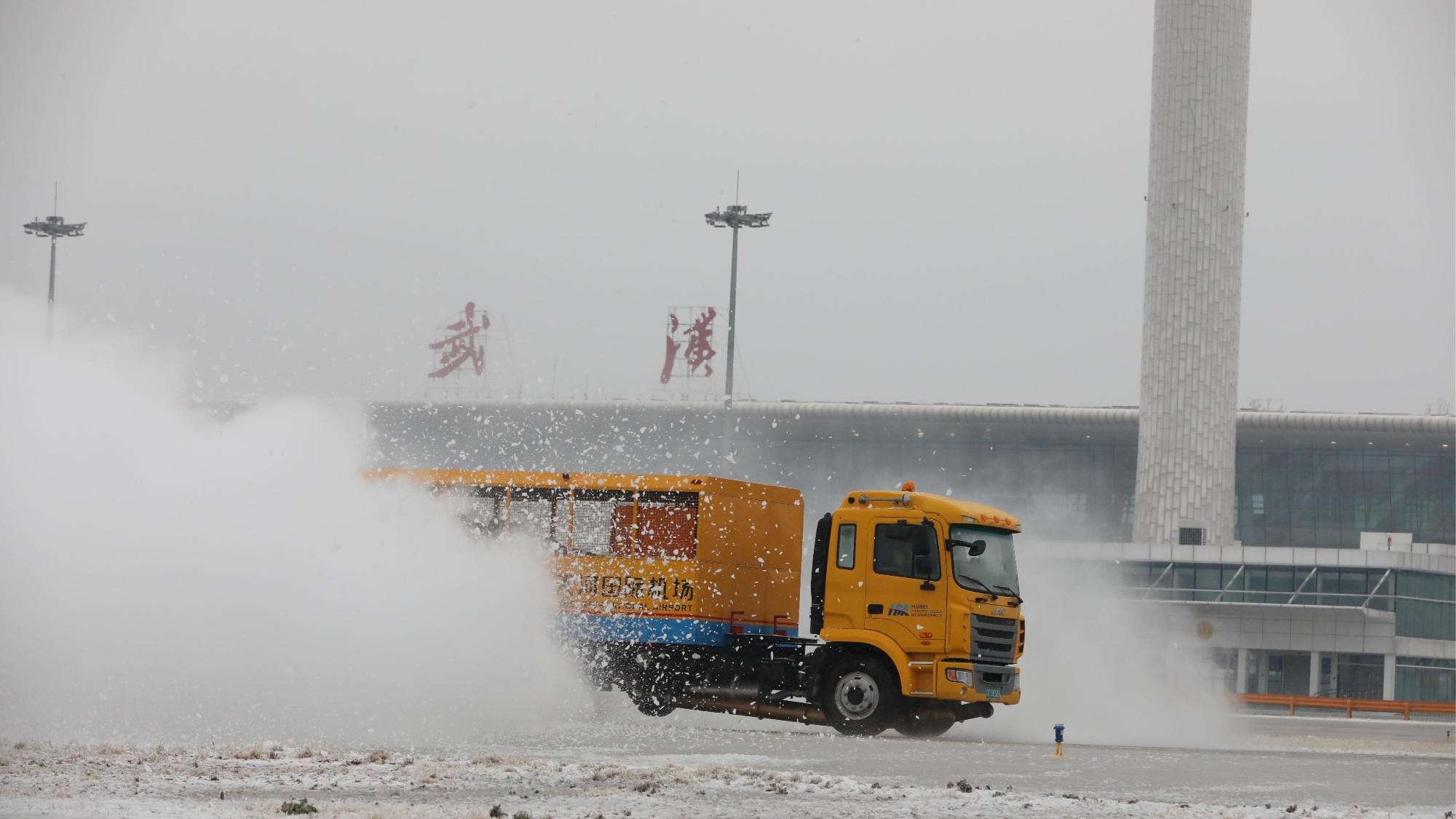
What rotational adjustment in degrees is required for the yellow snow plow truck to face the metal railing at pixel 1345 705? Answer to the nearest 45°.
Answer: approximately 90° to its left

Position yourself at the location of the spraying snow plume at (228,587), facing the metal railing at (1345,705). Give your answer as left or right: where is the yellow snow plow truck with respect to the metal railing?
right

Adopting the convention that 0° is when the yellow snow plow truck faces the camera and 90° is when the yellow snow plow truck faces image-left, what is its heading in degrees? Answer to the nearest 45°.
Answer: approximately 315°

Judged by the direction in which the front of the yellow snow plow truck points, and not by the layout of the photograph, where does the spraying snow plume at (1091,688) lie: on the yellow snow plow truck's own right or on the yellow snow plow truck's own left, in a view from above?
on the yellow snow plow truck's own left

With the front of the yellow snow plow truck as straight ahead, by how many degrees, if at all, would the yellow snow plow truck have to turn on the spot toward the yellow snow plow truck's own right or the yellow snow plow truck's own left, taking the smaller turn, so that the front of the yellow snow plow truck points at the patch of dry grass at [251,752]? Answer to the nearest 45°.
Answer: approximately 90° to the yellow snow plow truck's own right

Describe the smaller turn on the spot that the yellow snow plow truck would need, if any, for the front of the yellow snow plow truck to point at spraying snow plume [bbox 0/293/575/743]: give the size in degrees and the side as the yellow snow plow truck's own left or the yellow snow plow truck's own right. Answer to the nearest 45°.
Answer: approximately 135° to the yellow snow plow truck's own right
